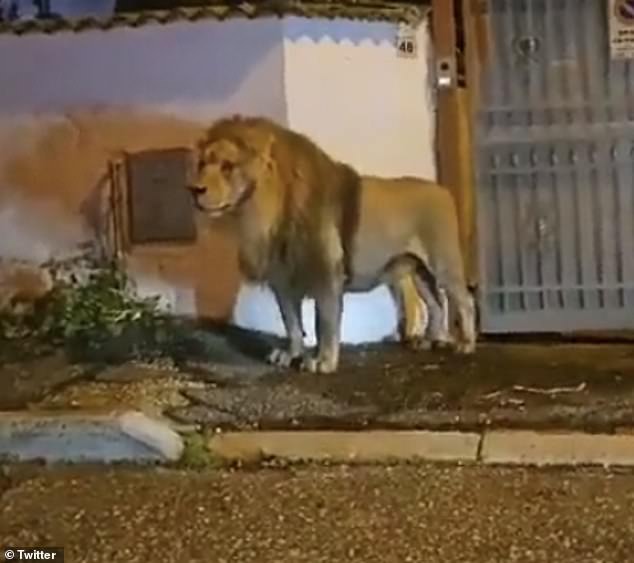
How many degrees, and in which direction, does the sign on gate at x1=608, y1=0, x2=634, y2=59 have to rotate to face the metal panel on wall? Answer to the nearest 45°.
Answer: approximately 45° to its right

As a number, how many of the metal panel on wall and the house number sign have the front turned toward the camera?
2

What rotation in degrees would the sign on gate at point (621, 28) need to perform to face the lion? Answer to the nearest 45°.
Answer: approximately 45° to its right

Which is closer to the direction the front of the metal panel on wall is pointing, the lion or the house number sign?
the lion

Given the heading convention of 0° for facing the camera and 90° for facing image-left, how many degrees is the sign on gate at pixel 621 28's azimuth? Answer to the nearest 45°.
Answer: approximately 0°

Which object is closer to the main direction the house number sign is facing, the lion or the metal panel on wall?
the lion
